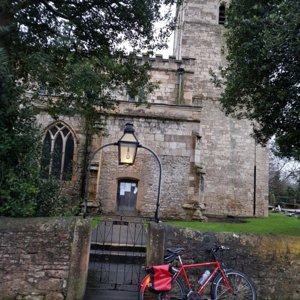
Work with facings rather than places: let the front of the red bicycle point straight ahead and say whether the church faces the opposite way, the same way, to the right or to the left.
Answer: to the right

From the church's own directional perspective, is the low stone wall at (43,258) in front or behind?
in front

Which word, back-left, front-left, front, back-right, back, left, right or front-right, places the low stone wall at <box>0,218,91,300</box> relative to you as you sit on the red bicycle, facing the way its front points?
back

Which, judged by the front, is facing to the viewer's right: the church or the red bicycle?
the red bicycle

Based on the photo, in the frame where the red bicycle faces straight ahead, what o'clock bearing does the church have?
The church is roughly at 9 o'clock from the red bicycle.

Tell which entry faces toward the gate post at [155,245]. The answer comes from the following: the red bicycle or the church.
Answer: the church

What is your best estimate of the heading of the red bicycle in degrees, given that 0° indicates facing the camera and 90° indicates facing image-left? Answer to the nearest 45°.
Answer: approximately 270°

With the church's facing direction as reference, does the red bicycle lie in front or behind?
in front

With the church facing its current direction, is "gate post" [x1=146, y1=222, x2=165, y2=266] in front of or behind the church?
in front

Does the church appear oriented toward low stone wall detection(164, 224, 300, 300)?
yes
